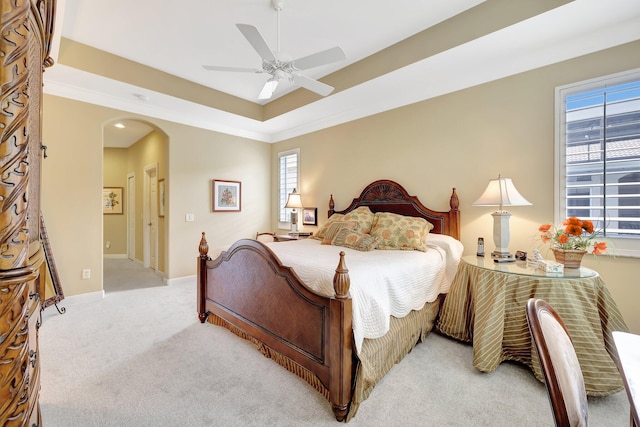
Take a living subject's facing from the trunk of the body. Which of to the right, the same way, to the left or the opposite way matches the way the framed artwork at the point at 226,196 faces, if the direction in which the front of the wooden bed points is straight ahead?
to the left

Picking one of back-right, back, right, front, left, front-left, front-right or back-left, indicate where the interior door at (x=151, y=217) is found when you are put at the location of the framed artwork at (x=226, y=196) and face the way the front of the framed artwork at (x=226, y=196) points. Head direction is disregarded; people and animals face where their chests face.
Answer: back

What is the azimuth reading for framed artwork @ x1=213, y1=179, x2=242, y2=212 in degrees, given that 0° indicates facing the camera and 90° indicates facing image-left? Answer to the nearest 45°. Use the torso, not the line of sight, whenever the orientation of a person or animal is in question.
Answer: approximately 315°

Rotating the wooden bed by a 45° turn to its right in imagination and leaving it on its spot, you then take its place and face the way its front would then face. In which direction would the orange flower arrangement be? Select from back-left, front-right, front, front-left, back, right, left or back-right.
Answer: back

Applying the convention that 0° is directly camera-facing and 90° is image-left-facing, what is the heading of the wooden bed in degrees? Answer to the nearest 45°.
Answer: approximately 45°

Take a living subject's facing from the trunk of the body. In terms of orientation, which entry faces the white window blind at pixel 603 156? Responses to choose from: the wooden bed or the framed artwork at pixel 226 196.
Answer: the framed artwork

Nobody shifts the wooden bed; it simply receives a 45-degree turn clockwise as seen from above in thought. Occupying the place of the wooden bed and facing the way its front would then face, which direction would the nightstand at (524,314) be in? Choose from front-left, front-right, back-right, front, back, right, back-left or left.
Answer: back

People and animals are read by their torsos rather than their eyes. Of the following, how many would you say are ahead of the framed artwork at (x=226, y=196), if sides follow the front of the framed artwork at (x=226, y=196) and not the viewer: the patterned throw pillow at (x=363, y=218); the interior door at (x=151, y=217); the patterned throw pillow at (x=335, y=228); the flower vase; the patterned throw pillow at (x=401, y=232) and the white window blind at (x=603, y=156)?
5

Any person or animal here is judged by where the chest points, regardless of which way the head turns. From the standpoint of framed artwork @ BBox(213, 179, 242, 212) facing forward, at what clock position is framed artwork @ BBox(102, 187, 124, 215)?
framed artwork @ BBox(102, 187, 124, 215) is roughly at 6 o'clock from framed artwork @ BBox(213, 179, 242, 212).

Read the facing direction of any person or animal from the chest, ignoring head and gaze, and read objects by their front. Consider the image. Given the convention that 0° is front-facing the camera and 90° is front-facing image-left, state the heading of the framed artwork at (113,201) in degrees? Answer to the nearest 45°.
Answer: approximately 0°

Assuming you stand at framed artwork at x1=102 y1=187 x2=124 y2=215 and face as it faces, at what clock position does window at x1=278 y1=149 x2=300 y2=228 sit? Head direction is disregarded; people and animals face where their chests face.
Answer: The window is roughly at 11 o'clock from the framed artwork.

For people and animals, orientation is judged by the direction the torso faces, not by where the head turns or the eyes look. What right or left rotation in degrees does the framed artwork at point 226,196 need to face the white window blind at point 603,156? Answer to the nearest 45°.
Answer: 0° — it already faces it
